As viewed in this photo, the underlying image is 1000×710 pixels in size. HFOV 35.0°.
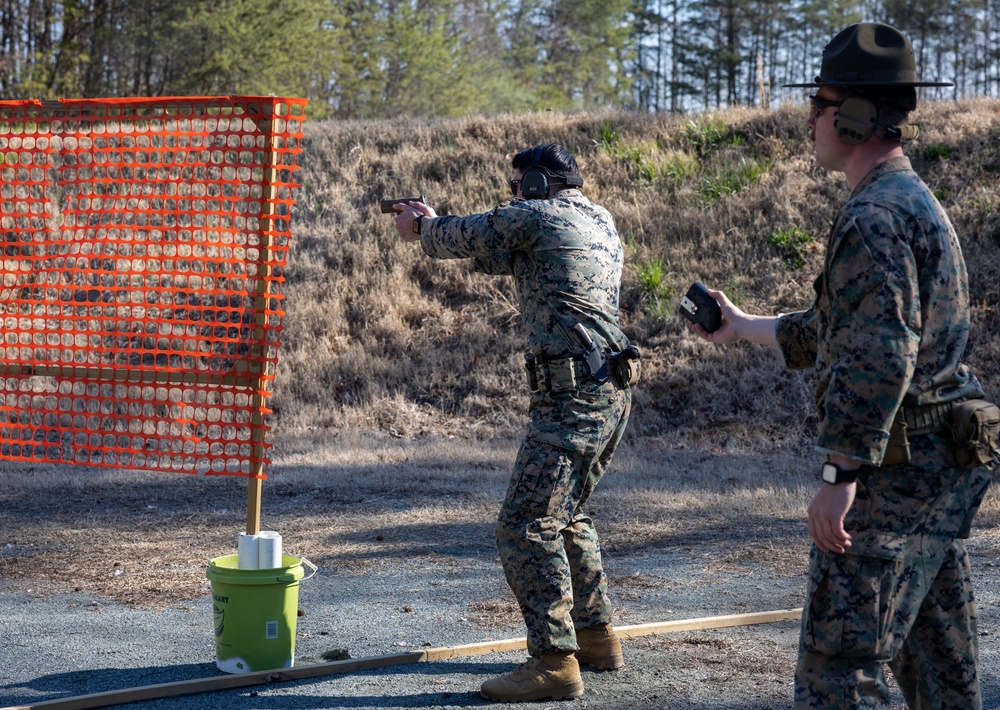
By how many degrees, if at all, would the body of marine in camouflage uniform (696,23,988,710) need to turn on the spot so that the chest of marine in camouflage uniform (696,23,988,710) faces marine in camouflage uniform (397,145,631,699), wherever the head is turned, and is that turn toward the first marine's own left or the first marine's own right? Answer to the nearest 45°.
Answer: approximately 45° to the first marine's own right

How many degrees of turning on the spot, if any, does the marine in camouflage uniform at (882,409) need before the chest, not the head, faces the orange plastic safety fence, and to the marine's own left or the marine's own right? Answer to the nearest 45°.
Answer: approximately 45° to the marine's own right

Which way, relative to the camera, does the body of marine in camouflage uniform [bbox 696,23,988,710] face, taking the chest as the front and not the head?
to the viewer's left

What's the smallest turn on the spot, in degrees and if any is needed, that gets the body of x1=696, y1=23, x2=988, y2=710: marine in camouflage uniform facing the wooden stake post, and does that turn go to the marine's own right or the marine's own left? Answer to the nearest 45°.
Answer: approximately 45° to the marine's own right

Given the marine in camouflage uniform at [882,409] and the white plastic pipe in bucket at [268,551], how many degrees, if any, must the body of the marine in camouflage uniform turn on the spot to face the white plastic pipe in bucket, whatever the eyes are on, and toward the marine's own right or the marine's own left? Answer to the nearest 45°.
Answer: approximately 45° to the marine's own right
